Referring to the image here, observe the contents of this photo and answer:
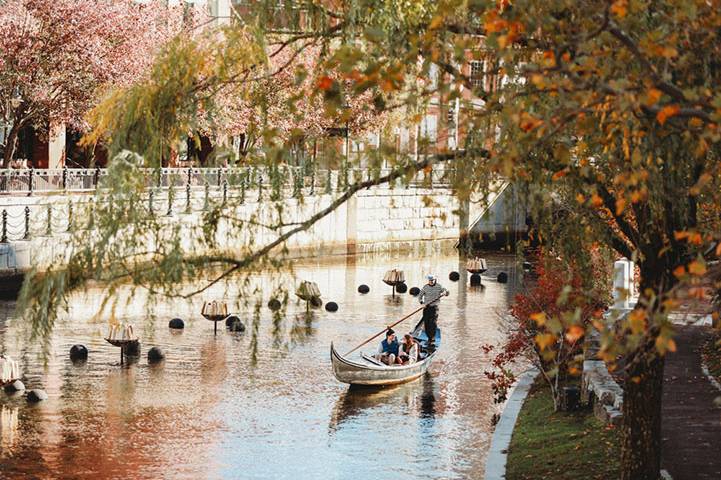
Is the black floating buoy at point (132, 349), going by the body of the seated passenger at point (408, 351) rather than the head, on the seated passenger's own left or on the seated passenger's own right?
on the seated passenger's own right

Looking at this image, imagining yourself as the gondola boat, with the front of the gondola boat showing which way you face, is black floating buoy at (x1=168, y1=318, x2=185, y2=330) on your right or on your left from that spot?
on your right

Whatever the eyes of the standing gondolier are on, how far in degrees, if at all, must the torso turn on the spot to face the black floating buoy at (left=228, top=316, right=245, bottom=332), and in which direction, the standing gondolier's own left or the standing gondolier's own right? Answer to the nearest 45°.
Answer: approximately 90° to the standing gondolier's own right

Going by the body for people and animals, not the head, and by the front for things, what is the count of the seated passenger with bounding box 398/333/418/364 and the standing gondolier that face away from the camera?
0

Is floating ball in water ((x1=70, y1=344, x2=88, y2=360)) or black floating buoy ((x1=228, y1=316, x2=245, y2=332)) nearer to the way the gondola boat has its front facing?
the floating ball in water

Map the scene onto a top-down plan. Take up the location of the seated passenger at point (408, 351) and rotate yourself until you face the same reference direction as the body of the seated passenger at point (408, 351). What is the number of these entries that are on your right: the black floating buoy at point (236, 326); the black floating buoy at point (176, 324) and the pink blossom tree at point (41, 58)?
3

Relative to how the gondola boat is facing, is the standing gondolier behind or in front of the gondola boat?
behind

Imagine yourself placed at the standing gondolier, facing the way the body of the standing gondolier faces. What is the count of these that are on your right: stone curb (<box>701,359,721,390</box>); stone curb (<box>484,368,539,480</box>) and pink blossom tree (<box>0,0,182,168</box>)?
1

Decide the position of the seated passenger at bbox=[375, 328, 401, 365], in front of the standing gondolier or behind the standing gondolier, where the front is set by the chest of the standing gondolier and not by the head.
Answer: in front

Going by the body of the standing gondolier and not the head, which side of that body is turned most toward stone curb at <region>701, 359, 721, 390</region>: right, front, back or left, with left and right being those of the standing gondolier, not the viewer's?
left

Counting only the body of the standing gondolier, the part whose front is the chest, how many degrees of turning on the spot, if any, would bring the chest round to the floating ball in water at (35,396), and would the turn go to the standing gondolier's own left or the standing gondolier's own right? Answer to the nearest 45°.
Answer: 0° — they already face it

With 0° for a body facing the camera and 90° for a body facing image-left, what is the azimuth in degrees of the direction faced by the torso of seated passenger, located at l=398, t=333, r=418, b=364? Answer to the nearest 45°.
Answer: approximately 45°
